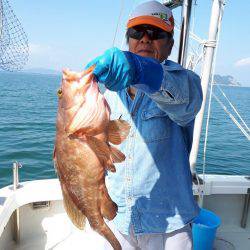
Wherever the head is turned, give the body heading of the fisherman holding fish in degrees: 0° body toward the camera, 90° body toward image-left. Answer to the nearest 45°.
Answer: approximately 45°
